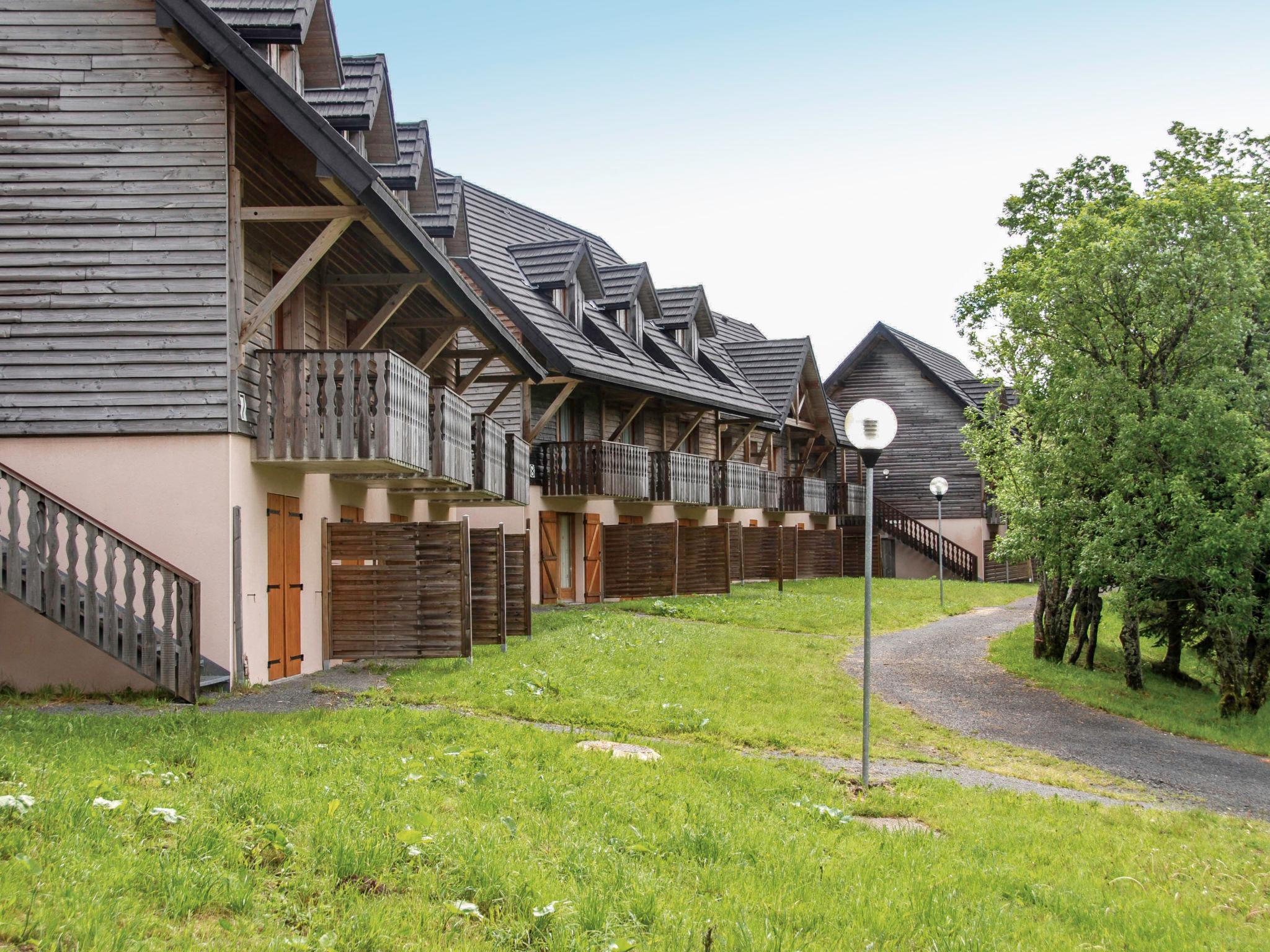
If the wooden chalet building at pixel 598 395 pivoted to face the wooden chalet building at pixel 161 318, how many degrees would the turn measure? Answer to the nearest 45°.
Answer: approximately 45° to its right

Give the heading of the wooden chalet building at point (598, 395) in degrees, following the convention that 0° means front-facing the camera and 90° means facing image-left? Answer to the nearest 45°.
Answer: approximately 315°

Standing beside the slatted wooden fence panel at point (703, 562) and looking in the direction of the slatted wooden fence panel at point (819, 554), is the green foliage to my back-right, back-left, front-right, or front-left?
back-right

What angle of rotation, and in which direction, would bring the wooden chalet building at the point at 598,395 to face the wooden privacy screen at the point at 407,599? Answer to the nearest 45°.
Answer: approximately 45° to its right

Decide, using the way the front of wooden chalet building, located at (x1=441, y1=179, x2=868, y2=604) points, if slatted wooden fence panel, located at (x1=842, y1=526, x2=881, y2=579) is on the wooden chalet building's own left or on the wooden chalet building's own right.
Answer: on the wooden chalet building's own left

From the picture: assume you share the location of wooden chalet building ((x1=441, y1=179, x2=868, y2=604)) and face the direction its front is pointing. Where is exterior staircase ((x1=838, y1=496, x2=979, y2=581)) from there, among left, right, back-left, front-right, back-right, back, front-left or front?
left

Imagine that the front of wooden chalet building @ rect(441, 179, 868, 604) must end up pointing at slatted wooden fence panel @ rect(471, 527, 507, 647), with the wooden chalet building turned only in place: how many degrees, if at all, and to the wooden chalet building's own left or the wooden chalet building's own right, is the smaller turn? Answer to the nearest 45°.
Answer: approximately 45° to the wooden chalet building's own right

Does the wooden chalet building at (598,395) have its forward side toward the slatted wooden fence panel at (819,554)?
no

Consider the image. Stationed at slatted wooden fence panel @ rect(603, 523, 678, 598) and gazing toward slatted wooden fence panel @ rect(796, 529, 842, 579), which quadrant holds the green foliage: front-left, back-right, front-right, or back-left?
back-right

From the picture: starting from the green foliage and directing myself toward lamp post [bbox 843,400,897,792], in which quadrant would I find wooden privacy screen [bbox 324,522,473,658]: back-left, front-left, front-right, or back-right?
front-right

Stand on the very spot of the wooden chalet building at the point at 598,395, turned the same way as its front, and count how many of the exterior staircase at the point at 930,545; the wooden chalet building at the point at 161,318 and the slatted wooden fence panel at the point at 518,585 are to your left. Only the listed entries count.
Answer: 1

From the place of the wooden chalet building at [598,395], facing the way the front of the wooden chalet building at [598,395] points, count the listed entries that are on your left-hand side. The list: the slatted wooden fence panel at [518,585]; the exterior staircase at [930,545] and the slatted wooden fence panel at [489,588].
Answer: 1

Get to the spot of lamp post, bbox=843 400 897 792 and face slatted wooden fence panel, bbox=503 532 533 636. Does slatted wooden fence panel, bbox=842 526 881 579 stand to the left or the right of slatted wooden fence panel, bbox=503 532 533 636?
right

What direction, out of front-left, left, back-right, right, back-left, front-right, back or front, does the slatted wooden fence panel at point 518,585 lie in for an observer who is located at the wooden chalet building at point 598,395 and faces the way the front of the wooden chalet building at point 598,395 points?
front-right

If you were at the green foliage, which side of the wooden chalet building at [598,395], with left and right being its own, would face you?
front
